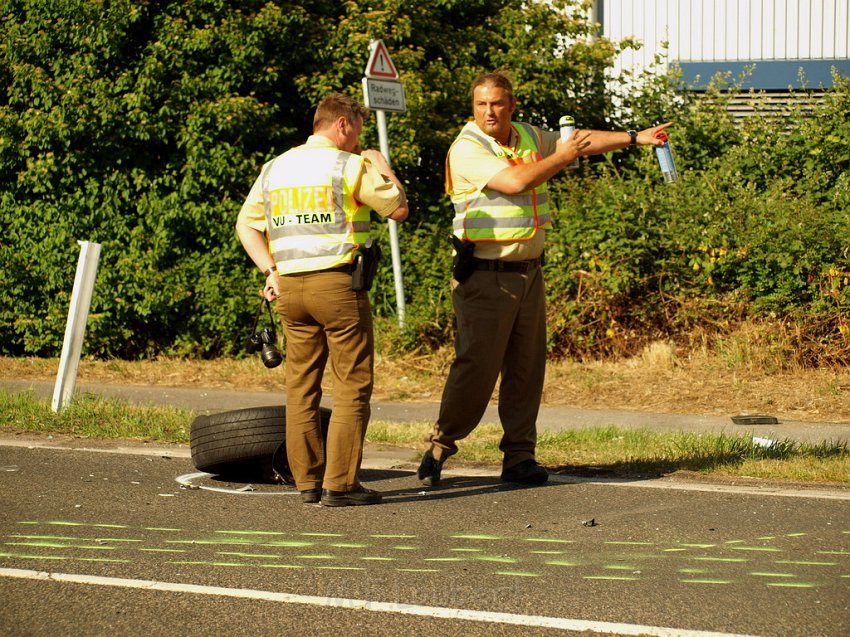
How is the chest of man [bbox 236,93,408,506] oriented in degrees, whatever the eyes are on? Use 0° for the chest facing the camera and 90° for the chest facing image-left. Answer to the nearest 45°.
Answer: approximately 225°

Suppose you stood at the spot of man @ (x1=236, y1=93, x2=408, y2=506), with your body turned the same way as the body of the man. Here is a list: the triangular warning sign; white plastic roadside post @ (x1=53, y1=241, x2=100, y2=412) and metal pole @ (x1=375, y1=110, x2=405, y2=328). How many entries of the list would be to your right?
0

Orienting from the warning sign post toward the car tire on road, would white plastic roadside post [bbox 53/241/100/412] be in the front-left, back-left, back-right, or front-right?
front-right

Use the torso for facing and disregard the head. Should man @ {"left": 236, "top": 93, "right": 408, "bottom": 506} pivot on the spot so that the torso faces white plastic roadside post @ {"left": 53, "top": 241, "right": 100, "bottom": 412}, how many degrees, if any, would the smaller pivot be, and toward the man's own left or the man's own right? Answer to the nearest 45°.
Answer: approximately 90° to the man's own left

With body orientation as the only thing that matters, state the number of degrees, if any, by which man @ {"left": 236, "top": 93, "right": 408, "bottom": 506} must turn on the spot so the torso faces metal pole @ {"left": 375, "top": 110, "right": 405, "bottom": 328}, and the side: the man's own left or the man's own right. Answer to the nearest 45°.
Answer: approximately 45° to the man's own left

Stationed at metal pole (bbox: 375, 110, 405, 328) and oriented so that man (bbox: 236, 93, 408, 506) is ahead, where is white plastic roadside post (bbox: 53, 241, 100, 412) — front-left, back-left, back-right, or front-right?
front-right

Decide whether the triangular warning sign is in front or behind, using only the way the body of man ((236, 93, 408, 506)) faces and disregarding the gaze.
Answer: in front

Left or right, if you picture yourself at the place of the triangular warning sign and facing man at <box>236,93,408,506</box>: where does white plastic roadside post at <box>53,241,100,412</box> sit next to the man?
right

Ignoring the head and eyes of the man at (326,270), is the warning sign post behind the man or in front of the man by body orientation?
in front

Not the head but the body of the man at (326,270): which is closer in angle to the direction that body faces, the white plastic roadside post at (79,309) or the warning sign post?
the warning sign post

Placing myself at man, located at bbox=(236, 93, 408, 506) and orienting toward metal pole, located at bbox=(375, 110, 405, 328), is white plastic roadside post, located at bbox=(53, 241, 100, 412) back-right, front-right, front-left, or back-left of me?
front-left
